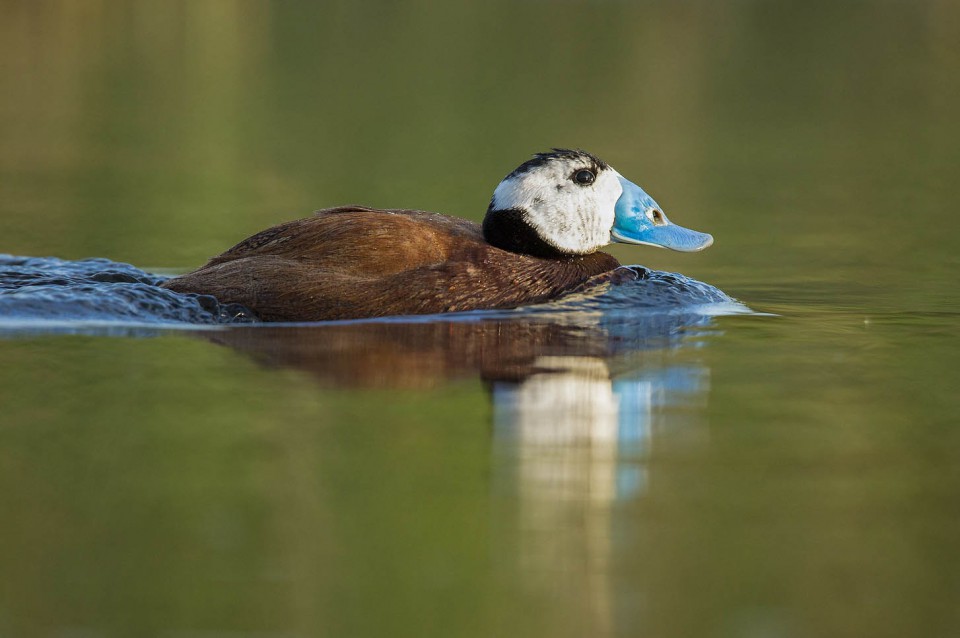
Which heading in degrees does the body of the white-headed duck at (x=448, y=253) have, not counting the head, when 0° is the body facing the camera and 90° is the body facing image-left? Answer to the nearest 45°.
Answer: approximately 270°
